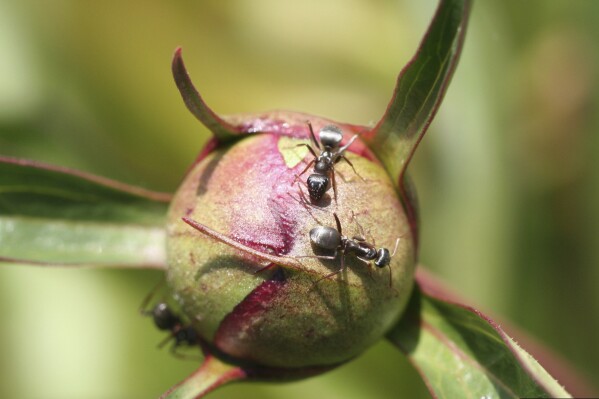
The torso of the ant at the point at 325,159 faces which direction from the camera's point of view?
toward the camera
